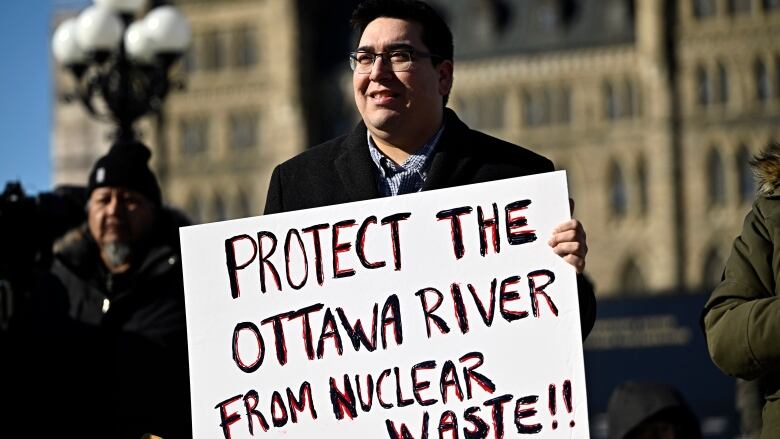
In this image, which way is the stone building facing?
toward the camera

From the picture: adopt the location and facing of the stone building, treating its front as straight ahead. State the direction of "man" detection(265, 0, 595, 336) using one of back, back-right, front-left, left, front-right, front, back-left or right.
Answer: front

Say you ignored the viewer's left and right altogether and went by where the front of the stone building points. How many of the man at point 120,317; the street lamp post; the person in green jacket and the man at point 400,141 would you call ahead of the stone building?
4

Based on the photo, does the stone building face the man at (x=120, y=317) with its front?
yes

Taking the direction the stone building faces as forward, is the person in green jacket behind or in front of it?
in front

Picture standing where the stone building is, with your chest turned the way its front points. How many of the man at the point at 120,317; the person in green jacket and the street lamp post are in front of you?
3

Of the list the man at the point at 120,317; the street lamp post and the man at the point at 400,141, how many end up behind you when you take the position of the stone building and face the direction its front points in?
0

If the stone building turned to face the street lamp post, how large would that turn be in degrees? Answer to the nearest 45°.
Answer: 0° — it already faces it

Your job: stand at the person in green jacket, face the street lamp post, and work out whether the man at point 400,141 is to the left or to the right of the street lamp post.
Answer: left

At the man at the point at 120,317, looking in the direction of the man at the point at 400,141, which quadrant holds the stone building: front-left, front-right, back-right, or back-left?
back-left
